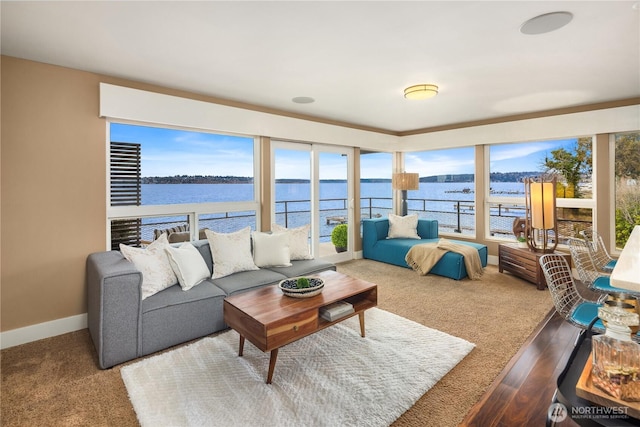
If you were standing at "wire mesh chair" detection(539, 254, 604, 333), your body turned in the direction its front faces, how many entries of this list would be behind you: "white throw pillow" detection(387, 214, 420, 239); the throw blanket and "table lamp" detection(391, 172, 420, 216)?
3

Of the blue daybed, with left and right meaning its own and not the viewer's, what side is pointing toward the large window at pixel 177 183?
right

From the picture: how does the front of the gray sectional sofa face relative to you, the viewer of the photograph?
facing the viewer and to the right of the viewer

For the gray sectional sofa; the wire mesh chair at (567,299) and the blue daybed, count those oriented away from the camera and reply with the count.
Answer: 0

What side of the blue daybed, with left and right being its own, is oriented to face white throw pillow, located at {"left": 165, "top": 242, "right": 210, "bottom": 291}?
right

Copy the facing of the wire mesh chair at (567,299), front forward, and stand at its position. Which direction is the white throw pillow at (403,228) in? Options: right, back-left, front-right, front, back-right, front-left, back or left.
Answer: back

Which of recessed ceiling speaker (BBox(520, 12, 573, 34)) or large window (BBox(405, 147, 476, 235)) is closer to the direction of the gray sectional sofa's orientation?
the recessed ceiling speaker

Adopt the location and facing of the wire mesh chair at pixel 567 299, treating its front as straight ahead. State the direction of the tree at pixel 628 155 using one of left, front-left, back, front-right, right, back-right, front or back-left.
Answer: back-left
